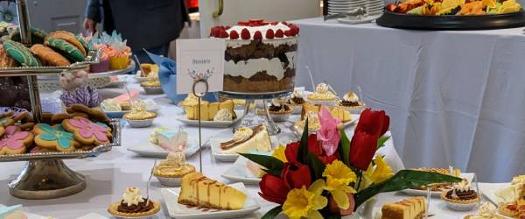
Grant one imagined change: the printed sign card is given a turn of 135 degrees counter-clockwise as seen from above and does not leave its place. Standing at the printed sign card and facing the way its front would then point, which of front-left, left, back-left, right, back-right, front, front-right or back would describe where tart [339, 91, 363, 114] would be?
front

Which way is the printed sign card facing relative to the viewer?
toward the camera

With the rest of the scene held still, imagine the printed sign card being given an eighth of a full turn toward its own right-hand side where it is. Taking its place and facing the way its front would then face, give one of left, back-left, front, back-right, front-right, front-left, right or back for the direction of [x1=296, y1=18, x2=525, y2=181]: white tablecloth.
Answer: back

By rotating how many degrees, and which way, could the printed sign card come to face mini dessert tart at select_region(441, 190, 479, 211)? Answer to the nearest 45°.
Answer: approximately 45° to its left

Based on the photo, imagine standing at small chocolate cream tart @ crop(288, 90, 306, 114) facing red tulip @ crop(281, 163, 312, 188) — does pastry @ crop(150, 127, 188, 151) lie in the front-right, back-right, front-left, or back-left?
front-right

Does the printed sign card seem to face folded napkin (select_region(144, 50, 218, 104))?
no

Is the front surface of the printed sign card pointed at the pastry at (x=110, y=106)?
no

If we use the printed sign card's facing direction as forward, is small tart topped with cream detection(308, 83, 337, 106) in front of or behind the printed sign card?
behind

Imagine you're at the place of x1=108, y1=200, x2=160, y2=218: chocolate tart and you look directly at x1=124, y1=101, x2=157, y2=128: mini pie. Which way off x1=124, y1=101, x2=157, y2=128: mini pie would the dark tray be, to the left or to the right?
right
